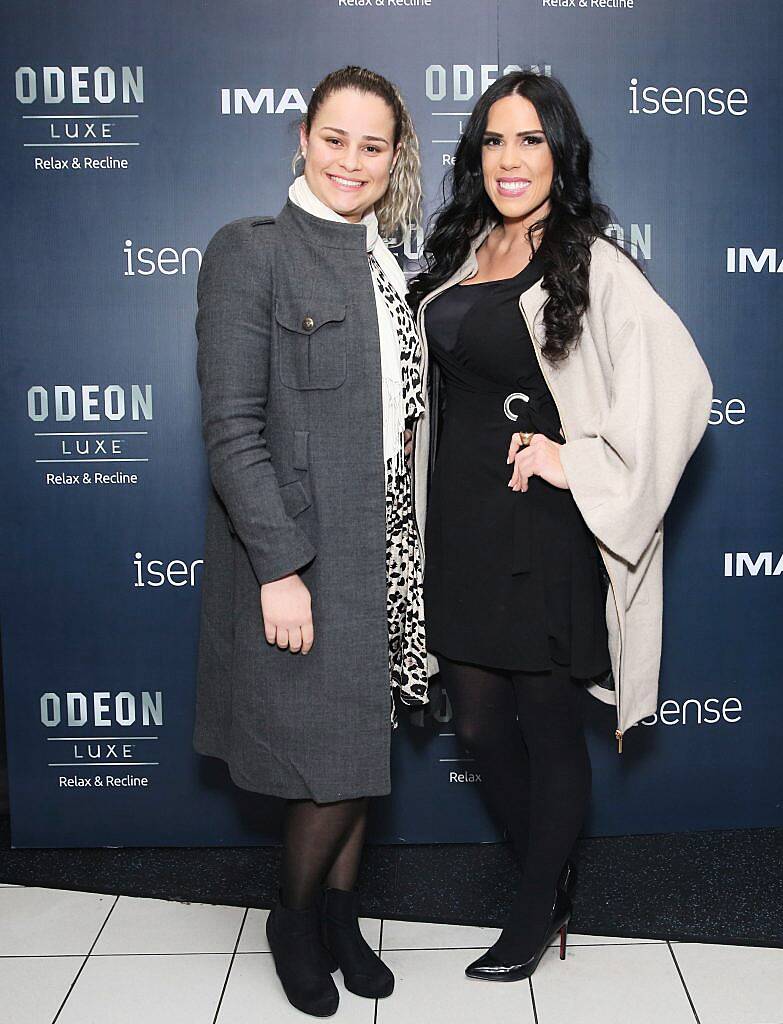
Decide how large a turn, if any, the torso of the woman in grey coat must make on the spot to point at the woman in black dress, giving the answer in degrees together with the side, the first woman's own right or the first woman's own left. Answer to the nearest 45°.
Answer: approximately 45° to the first woman's own left

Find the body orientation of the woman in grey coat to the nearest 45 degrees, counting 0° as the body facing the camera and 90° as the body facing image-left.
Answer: approximately 315°

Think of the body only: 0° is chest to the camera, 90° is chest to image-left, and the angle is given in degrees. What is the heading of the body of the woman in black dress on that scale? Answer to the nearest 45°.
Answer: approximately 45°
